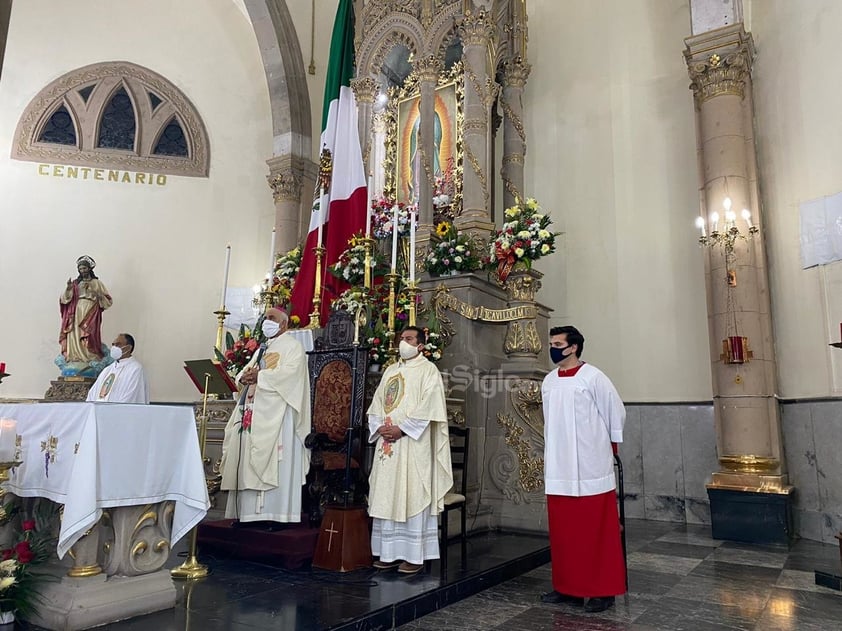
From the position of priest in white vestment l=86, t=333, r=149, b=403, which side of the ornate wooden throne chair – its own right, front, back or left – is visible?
right

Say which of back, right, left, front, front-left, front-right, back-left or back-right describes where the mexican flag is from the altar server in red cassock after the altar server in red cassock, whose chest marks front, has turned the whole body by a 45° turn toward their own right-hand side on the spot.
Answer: front-right

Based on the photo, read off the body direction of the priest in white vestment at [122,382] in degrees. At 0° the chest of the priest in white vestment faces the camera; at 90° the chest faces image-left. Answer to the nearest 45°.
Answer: approximately 45°

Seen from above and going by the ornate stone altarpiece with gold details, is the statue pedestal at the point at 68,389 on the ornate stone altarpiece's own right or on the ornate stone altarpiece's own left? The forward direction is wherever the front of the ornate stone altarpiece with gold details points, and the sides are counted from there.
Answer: on the ornate stone altarpiece's own right

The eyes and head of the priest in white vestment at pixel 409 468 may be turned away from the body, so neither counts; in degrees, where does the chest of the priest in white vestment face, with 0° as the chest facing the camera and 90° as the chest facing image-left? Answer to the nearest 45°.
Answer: approximately 45°

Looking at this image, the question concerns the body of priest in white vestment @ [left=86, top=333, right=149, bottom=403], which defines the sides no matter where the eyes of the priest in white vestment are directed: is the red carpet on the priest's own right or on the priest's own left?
on the priest's own left

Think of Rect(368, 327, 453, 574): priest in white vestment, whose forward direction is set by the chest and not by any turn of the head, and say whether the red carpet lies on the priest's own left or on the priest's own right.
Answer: on the priest's own right

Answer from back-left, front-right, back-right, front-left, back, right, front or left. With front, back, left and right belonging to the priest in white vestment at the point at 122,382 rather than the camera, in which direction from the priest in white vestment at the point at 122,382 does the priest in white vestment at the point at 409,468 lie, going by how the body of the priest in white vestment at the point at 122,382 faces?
left

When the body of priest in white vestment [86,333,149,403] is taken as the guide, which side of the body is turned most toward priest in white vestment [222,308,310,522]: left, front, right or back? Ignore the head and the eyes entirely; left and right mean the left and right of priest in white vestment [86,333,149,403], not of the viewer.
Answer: left
